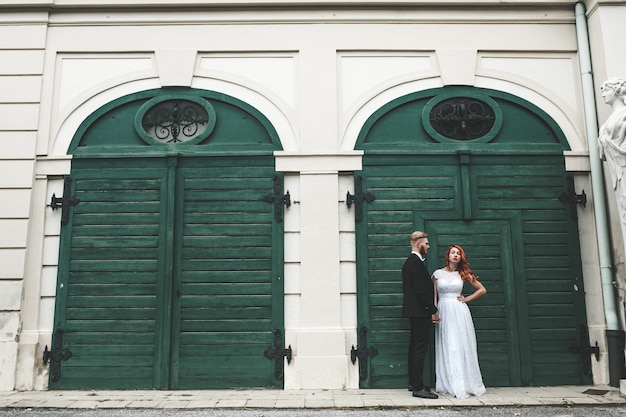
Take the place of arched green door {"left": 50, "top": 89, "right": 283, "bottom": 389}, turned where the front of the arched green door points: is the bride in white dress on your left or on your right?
on your left

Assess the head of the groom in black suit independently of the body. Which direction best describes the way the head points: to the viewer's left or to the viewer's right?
to the viewer's right

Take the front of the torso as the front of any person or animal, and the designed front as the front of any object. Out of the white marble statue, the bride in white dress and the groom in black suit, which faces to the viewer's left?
the white marble statue

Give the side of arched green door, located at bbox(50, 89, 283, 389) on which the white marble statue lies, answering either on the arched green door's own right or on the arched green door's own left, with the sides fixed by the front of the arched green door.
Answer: on the arched green door's own left

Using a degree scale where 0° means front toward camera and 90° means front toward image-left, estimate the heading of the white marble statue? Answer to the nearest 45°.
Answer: approximately 90°

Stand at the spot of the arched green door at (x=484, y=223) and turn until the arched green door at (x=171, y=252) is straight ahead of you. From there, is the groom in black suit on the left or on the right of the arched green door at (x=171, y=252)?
left

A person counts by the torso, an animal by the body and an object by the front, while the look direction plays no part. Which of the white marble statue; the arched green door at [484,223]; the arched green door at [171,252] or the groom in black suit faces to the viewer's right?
the groom in black suit

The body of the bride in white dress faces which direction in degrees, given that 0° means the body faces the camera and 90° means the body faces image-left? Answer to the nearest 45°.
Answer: approximately 0°

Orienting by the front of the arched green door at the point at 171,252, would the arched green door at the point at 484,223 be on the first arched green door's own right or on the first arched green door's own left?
on the first arched green door's own left

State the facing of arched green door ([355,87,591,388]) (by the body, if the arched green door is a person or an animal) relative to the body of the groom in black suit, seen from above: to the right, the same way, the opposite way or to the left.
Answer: to the right

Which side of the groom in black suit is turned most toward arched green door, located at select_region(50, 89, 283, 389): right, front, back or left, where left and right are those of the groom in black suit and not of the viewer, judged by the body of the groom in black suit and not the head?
back

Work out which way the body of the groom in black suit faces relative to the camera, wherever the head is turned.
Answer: to the viewer's right
